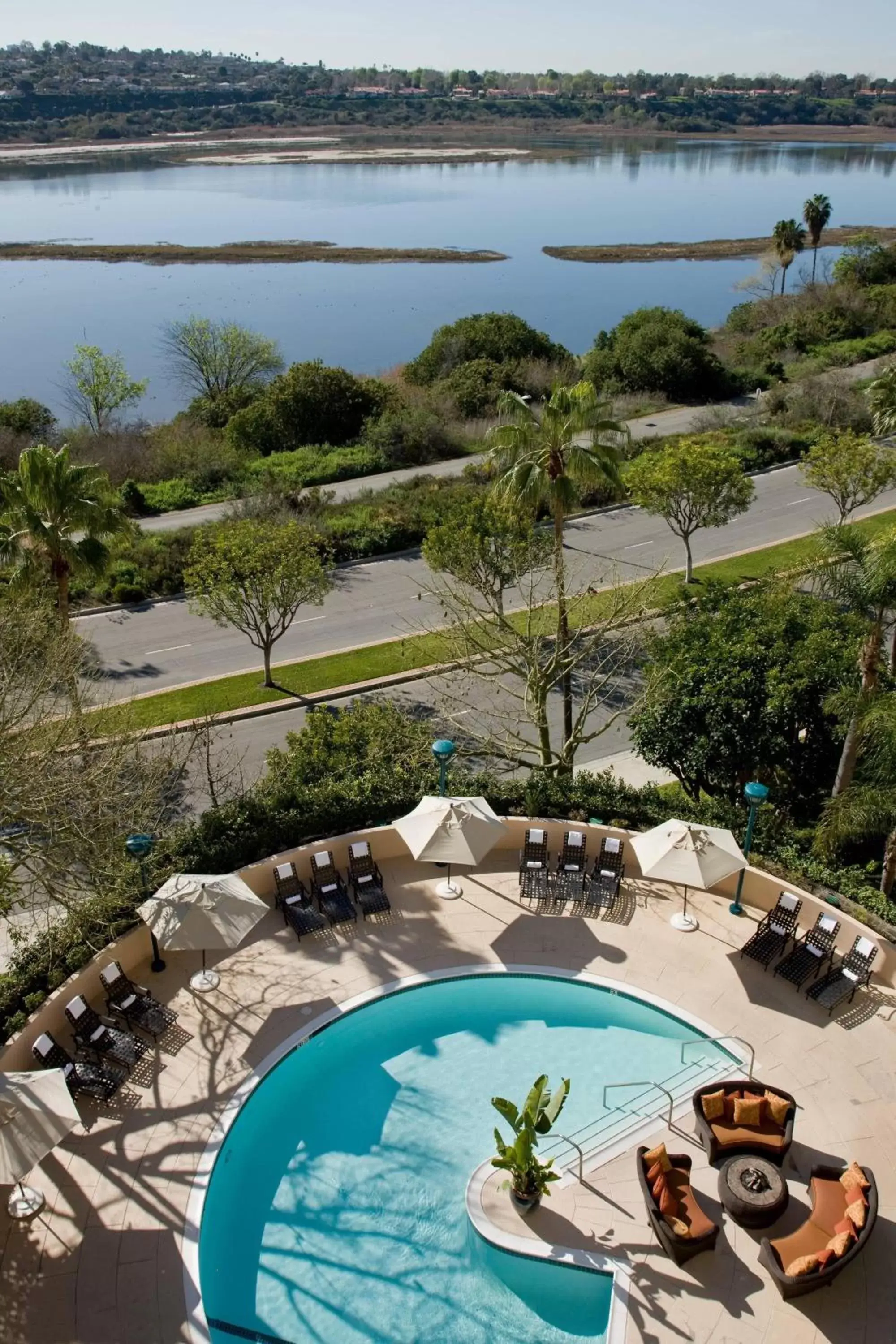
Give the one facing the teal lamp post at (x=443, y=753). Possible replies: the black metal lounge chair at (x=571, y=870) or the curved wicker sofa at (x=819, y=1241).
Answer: the curved wicker sofa

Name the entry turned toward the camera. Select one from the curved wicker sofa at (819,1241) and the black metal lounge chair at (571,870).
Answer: the black metal lounge chair

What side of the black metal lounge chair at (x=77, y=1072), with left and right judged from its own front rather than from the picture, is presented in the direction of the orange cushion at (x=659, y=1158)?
front

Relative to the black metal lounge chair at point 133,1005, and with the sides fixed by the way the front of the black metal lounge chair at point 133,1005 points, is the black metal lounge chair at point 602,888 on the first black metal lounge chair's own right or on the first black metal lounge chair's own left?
on the first black metal lounge chair's own left

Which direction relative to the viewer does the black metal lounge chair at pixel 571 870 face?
toward the camera

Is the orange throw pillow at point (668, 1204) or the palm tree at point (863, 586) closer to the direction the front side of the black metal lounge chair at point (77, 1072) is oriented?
the orange throw pillow

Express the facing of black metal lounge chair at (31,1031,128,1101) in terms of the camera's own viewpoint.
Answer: facing the viewer and to the right of the viewer

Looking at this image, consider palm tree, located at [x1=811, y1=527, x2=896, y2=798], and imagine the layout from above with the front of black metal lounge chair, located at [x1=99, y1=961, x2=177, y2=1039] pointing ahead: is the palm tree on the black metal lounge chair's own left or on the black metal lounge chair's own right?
on the black metal lounge chair's own left

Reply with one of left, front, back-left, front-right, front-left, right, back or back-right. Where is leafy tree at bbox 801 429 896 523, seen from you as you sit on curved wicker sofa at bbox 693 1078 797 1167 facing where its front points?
back

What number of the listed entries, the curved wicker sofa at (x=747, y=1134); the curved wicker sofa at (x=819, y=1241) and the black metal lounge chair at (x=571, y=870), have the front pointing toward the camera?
2

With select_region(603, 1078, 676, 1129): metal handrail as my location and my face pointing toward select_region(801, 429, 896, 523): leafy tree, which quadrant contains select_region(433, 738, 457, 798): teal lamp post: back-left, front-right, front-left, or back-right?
front-left

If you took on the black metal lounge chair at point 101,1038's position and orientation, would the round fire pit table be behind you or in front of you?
in front

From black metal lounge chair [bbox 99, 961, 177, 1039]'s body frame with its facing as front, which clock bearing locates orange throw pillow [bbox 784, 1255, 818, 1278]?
The orange throw pillow is roughly at 12 o'clock from the black metal lounge chair.

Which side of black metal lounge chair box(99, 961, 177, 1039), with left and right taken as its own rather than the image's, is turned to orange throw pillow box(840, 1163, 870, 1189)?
front

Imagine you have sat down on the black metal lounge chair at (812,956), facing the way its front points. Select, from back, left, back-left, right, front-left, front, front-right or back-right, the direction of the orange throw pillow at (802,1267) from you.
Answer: front-left

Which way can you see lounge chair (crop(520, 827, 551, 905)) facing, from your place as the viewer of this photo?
facing the viewer

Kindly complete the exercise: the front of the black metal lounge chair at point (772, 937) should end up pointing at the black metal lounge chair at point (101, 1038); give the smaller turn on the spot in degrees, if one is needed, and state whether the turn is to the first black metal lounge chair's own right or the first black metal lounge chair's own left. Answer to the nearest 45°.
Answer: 0° — it already faces it
